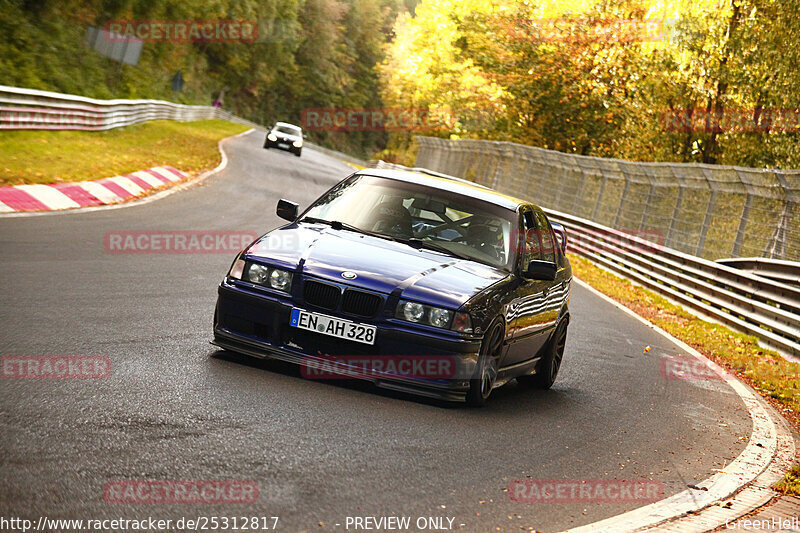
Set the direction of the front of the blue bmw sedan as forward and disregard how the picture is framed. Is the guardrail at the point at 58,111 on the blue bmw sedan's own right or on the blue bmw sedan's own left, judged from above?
on the blue bmw sedan's own right

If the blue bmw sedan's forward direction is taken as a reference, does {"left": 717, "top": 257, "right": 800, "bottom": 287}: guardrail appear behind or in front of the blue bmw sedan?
behind

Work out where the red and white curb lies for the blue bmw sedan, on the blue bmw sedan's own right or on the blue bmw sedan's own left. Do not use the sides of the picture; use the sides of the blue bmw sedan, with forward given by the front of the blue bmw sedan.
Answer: on the blue bmw sedan's own right

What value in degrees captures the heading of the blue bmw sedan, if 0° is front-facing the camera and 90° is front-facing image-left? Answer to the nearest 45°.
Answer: approximately 45°

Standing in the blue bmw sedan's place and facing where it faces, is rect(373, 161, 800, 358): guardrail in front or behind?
behind
